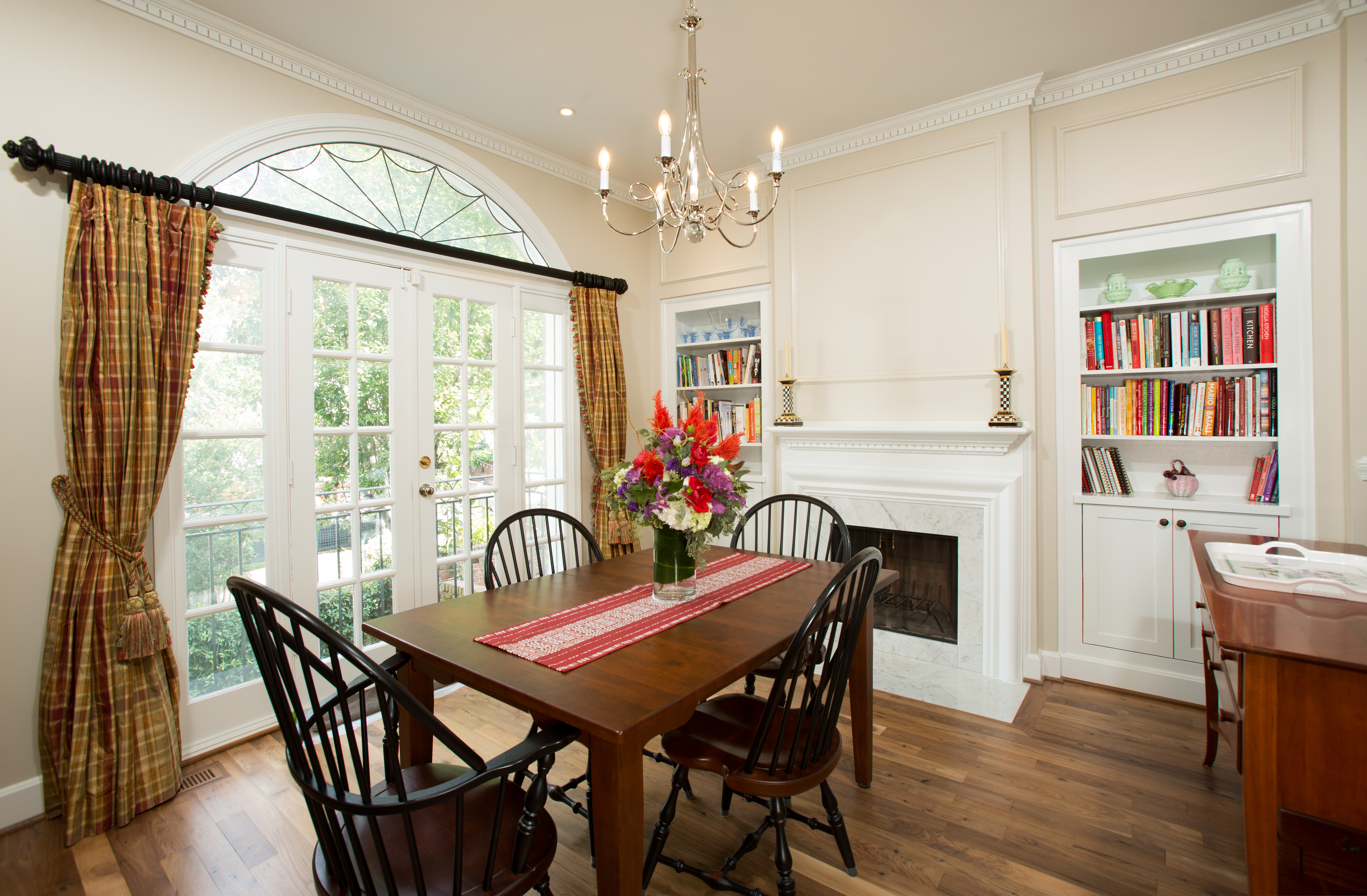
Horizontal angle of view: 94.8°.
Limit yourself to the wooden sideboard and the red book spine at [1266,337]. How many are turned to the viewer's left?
1

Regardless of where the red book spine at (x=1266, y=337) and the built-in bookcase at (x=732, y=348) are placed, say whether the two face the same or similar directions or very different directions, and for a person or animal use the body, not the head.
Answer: same or similar directions

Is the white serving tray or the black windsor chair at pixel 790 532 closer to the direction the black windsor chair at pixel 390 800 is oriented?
the black windsor chair

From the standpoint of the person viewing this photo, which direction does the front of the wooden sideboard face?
facing to the left of the viewer

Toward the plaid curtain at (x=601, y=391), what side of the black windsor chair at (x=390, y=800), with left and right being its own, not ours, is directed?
front

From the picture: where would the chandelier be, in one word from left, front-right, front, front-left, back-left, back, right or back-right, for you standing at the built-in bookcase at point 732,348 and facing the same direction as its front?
front-left

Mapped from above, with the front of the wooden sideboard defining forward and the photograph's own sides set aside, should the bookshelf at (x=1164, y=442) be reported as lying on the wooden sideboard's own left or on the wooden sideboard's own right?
on the wooden sideboard's own right

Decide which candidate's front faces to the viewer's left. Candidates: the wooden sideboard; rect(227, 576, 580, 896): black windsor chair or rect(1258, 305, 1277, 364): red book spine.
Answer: the wooden sideboard

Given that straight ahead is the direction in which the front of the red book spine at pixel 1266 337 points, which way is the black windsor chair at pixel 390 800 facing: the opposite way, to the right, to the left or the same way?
the opposite way

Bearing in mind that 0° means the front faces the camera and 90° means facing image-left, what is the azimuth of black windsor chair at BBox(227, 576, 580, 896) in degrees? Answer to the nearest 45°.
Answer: approximately 225°

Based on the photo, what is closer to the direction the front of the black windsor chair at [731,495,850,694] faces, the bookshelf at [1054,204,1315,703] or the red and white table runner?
the red and white table runner

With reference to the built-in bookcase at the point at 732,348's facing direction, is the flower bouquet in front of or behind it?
in front

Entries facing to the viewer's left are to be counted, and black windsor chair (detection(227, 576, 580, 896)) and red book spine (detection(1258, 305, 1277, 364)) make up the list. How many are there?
0

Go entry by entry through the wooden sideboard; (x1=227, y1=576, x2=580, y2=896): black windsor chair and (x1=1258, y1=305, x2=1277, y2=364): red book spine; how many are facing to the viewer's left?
1

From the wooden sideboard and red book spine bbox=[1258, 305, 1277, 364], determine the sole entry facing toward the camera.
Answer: the red book spine

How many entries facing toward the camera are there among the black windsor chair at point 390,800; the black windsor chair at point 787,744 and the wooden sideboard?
0

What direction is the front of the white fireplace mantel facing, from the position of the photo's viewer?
facing the viewer and to the left of the viewer

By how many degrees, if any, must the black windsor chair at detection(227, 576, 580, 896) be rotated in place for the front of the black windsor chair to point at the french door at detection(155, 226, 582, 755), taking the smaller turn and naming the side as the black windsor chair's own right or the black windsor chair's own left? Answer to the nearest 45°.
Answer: approximately 45° to the black windsor chair's own left
